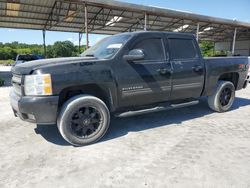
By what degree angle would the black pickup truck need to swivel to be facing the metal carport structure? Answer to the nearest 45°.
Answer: approximately 135° to its right

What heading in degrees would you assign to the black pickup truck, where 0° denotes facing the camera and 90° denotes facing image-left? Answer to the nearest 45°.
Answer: approximately 45°
